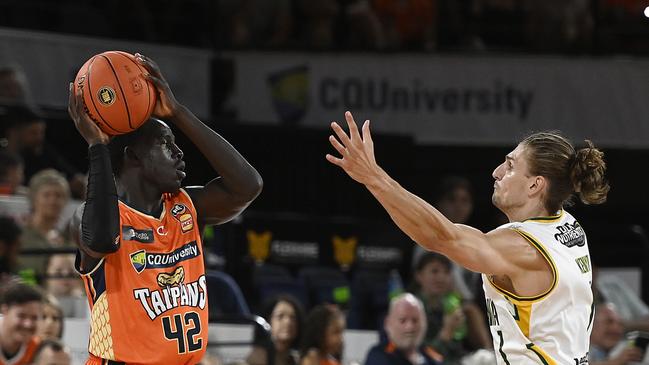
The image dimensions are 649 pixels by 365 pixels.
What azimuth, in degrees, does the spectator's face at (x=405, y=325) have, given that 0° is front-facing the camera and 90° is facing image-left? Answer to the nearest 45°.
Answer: approximately 0°

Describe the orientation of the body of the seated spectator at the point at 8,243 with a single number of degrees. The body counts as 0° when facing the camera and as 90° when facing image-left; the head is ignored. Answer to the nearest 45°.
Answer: approximately 0°

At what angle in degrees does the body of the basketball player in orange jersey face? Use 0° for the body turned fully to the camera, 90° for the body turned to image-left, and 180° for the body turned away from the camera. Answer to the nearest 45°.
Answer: approximately 315°

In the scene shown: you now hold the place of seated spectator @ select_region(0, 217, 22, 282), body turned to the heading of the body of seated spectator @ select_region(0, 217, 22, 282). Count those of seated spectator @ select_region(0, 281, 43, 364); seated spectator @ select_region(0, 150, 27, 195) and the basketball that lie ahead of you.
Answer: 2

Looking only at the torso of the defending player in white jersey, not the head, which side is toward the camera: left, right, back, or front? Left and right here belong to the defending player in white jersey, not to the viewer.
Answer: left

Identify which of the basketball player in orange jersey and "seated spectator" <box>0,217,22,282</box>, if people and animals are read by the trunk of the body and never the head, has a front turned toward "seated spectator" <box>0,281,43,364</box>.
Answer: "seated spectator" <box>0,217,22,282</box>

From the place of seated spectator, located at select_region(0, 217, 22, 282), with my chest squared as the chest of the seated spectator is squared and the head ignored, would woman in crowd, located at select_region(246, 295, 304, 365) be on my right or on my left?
on my left

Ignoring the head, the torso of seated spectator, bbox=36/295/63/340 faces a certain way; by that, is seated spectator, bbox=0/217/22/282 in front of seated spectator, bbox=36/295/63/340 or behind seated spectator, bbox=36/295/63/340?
behind

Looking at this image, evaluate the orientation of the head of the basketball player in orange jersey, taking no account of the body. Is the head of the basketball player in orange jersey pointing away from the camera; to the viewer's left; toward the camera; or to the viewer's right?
to the viewer's right

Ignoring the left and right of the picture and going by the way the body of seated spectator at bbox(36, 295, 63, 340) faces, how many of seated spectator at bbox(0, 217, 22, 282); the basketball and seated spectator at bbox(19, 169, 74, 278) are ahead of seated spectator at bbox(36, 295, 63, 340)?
1

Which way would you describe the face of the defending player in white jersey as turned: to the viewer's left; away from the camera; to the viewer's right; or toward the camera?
to the viewer's left
